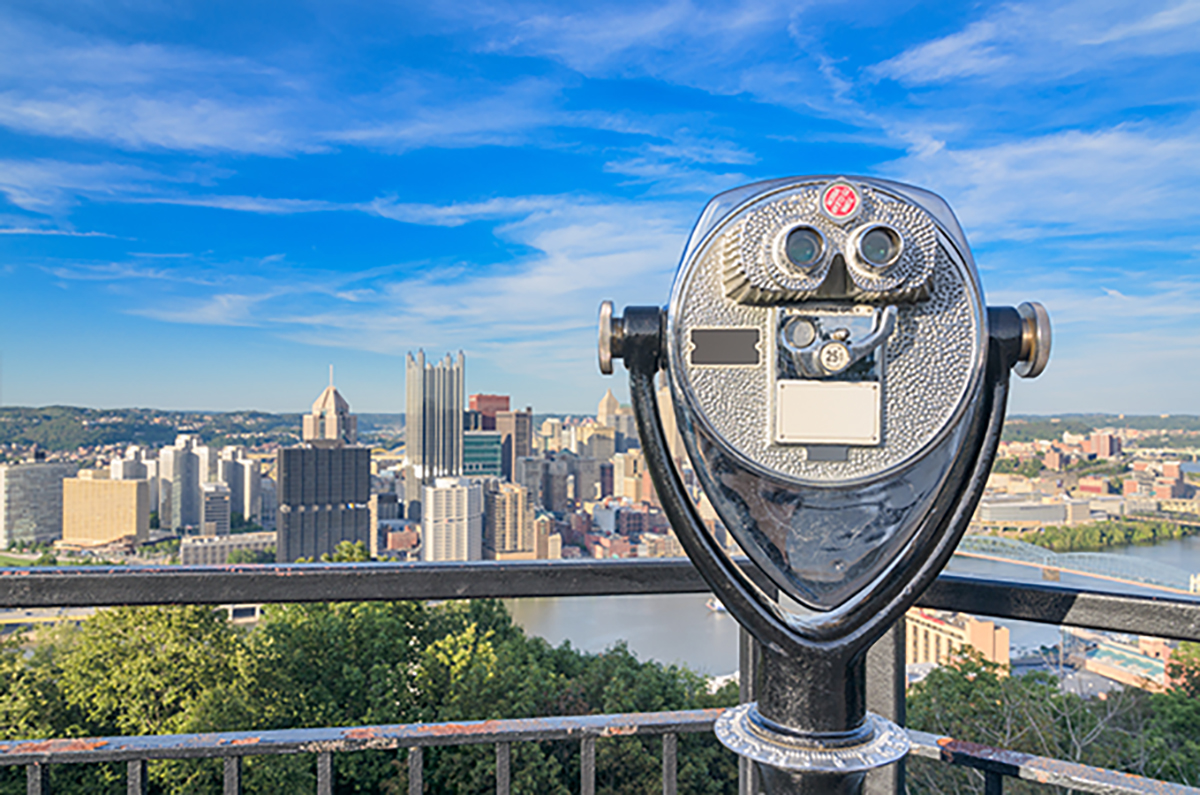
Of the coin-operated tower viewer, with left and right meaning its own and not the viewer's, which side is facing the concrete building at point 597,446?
back

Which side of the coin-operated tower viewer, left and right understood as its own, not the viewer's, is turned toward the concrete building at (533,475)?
back

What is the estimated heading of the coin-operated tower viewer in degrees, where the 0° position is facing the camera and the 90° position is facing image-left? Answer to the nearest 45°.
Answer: approximately 0°

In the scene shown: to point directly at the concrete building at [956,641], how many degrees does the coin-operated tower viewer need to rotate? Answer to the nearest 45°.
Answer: approximately 180°

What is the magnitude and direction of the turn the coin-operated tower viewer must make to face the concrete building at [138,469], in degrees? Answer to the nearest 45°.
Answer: approximately 135° to its right

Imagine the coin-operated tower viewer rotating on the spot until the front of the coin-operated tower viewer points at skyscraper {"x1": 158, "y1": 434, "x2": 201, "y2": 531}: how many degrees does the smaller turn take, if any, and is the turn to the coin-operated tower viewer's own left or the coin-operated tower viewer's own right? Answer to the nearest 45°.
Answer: approximately 135° to the coin-operated tower viewer's own right

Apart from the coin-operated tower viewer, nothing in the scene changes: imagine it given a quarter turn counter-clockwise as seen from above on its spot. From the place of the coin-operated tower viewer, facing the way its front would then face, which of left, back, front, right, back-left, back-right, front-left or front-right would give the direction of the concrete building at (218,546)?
back-left

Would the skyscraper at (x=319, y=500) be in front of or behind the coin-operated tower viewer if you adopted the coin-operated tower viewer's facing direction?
behind

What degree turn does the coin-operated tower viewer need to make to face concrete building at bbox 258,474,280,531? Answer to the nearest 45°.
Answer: approximately 135° to its right

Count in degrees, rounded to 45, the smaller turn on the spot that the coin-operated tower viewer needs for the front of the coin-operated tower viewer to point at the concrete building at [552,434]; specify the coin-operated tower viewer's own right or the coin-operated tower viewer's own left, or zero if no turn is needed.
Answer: approximately 180°

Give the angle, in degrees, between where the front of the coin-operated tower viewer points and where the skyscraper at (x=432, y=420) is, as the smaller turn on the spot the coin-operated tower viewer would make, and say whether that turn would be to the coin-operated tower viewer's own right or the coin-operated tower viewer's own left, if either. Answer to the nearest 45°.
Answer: approximately 135° to the coin-operated tower viewer's own right

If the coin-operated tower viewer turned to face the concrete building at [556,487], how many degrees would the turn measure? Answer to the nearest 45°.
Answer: approximately 180°

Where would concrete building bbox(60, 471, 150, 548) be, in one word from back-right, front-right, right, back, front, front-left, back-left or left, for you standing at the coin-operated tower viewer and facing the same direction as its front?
back-right

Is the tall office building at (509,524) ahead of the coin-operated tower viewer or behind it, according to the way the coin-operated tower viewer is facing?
behind
